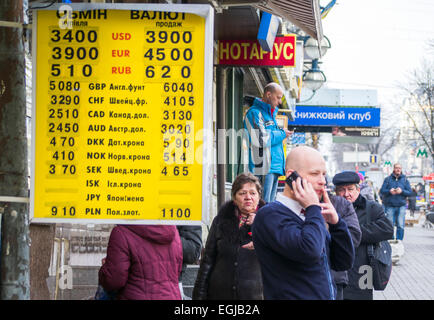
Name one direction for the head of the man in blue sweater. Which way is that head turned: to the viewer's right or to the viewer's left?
to the viewer's right

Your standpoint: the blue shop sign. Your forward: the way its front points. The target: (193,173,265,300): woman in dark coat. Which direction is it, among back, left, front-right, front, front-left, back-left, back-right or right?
front

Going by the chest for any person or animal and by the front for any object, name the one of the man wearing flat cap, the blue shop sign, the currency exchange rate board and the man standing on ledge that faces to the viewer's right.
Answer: the man standing on ledge

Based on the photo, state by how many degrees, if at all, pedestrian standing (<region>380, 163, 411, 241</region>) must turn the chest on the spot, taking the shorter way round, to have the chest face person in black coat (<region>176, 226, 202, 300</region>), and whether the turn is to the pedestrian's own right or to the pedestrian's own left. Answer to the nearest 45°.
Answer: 0° — they already face them

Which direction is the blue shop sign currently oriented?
toward the camera

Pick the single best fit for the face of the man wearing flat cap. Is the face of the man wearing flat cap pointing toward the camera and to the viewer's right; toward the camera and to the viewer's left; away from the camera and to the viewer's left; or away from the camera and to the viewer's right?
toward the camera and to the viewer's left

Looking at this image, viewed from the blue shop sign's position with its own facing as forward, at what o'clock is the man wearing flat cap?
The man wearing flat cap is roughly at 12 o'clock from the blue shop sign.

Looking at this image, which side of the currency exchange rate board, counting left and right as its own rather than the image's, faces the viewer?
front
